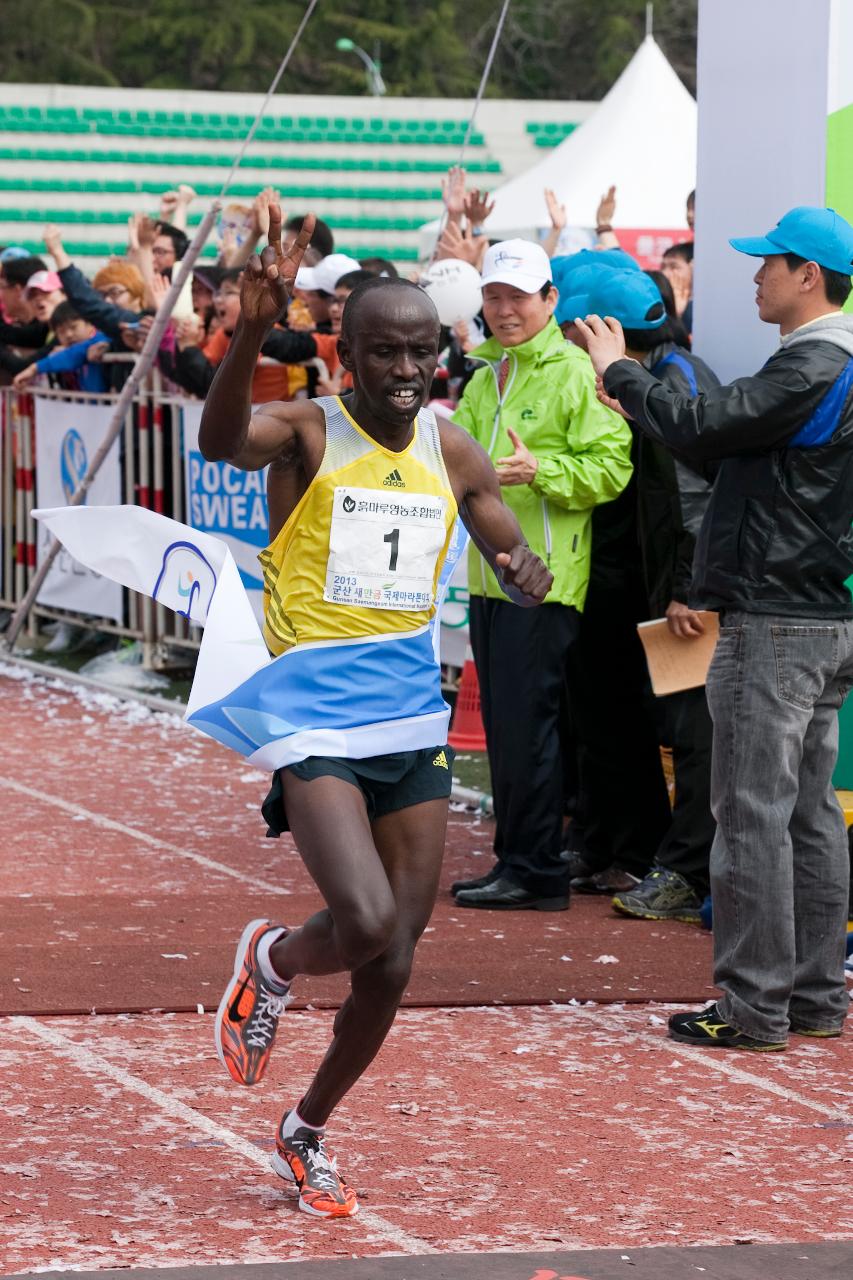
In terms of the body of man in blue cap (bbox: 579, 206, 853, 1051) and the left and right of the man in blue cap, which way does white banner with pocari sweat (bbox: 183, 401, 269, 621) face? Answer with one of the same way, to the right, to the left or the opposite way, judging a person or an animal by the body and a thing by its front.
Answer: to the left

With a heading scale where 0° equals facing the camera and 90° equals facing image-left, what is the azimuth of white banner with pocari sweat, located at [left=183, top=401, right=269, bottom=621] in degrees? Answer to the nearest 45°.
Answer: approximately 0°

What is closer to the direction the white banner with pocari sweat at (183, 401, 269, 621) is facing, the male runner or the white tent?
the male runner

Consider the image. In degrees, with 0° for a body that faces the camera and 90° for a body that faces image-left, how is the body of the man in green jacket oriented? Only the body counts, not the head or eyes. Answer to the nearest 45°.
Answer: approximately 45°

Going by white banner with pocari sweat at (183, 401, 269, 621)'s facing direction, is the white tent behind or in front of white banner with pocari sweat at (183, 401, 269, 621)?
behind

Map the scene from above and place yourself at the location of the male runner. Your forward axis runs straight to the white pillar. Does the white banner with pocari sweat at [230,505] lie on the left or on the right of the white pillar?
left

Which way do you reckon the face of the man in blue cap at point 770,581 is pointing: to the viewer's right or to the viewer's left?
to the viewer's left

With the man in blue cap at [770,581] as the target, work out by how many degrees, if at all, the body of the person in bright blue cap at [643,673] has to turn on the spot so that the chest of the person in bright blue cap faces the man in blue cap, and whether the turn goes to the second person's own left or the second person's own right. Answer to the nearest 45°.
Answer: approximately 90° to the second person's own left

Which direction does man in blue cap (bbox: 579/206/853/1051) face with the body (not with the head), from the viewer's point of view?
to the viewer's left
